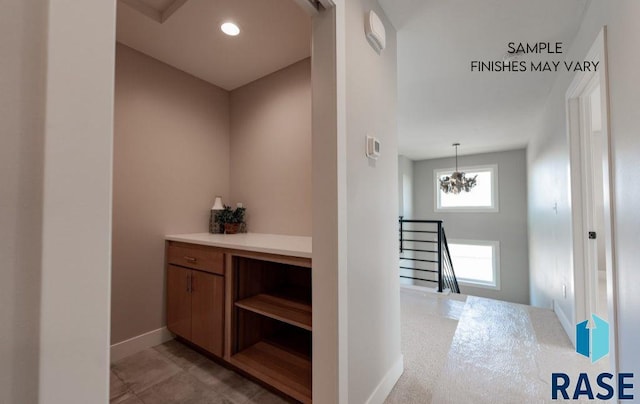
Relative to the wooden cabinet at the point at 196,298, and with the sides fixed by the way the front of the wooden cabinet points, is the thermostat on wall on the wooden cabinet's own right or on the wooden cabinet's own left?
on the wooden cabinet's own left

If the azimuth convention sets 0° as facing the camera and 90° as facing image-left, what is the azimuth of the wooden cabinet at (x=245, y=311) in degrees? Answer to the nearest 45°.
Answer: approximately 45°
